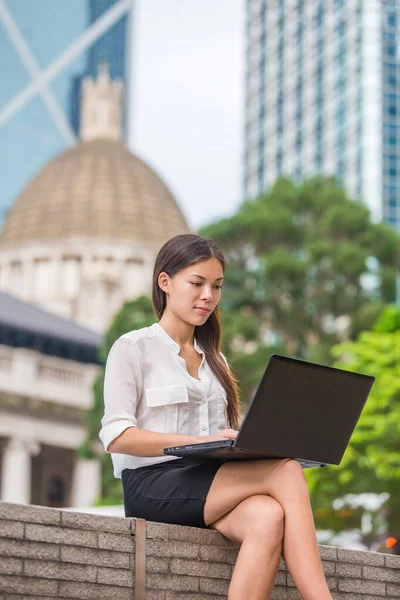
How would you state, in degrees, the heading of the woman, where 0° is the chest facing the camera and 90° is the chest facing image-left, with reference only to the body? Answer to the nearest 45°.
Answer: approximately 315°

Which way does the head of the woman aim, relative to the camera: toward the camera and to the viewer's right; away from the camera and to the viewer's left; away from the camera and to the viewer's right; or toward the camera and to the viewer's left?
toward the camera and to the viewer's right

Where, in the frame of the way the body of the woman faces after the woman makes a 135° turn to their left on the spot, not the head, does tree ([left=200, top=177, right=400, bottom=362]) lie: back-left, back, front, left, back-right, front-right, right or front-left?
front
